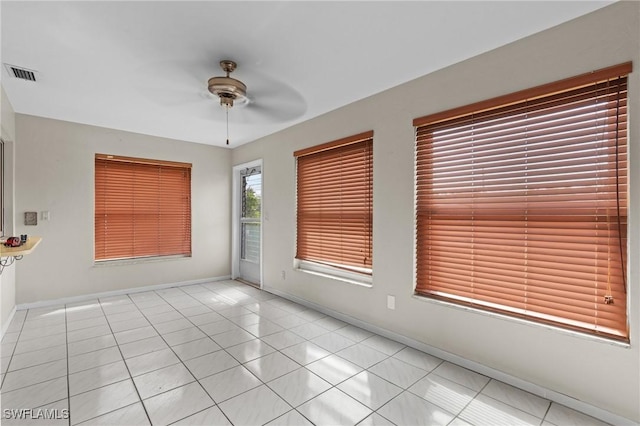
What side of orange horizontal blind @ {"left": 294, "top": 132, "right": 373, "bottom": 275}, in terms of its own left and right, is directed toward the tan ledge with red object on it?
front

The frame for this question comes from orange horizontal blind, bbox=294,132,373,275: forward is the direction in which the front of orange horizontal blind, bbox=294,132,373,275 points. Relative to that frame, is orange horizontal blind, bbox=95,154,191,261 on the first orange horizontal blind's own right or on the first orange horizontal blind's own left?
on the first orange horizontal blind's own right

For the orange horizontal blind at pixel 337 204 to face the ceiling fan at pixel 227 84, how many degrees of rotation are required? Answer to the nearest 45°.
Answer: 0° — it already faces it

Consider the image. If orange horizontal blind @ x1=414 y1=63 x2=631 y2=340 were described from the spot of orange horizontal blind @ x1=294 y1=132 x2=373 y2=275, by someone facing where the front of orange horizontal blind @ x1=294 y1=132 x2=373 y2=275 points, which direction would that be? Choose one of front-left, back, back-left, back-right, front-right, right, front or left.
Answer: left

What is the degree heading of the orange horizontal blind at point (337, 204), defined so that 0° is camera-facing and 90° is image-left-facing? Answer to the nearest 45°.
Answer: approximately 45°

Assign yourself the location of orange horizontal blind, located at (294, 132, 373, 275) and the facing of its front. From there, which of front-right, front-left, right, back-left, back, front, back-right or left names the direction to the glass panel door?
right

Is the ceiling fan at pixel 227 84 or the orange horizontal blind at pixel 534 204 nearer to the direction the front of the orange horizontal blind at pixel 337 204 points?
the ceiling fan

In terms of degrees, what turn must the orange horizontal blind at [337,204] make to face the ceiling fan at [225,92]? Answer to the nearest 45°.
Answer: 0° — it already faces it
